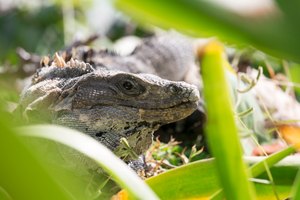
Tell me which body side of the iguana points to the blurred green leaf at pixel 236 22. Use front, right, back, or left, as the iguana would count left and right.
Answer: right

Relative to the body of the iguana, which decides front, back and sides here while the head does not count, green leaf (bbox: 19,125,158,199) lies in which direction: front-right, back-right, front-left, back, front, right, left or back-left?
right

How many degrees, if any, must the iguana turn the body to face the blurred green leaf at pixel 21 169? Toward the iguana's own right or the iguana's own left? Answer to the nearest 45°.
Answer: approximately 90° to the iguana's own right

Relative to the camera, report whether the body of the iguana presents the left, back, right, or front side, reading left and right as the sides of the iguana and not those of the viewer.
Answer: right

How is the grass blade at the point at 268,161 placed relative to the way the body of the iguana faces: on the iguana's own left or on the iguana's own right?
on the iguana's own right
